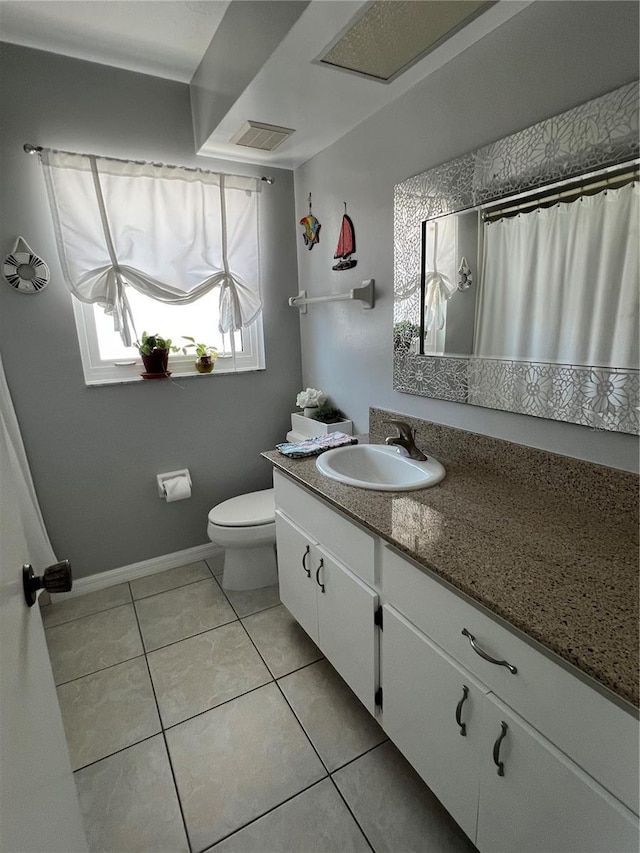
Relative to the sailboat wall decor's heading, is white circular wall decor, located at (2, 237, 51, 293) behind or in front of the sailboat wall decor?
in front

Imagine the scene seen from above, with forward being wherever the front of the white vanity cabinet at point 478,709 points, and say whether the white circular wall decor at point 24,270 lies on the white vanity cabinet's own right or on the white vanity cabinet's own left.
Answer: on the white vanity cabinet's own right

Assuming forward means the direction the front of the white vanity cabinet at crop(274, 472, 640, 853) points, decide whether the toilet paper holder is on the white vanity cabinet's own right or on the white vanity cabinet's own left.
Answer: on the white vanity cabinet's own right

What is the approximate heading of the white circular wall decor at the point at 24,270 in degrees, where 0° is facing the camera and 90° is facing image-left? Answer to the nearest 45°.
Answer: approximately 0°

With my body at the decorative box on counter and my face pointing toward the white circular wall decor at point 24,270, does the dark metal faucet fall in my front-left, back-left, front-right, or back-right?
back-left

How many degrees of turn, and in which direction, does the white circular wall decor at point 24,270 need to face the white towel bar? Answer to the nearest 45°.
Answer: approximately 45° to its left

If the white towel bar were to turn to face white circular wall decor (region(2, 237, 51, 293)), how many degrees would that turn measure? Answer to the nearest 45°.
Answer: approximately 45° to its right

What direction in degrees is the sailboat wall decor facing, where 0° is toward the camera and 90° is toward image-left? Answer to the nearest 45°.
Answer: approximately 45°
